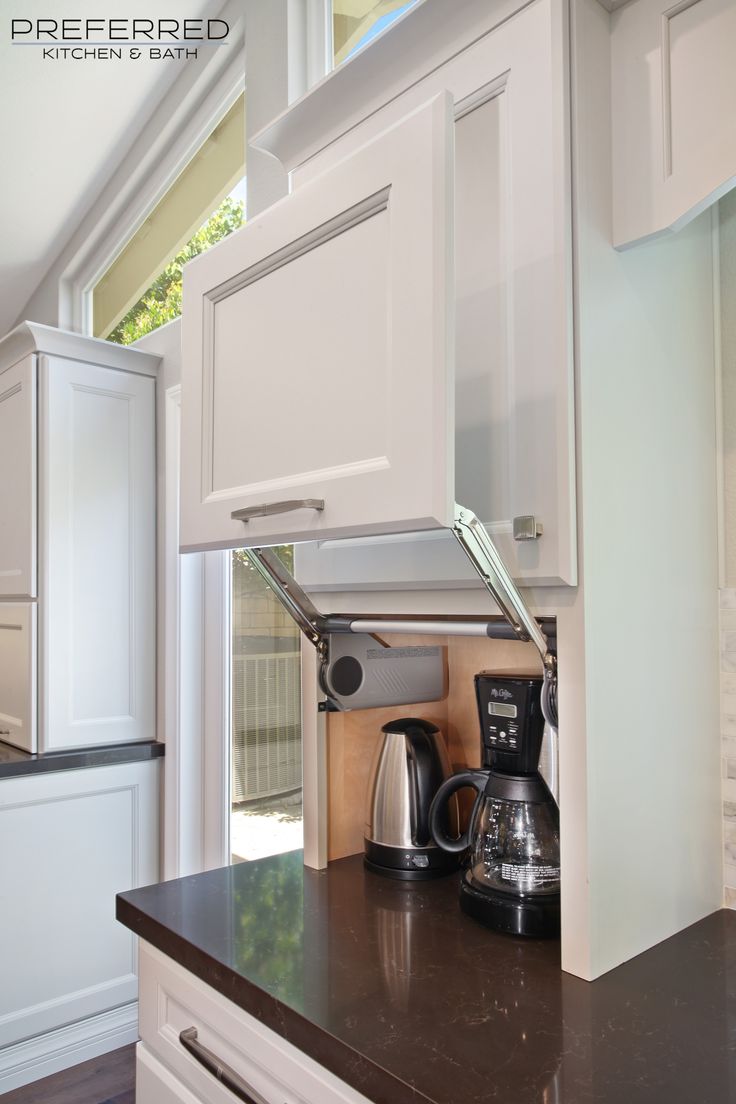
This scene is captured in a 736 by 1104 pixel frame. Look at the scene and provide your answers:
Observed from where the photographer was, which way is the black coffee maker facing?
facing the viewer and to the left of the viewer

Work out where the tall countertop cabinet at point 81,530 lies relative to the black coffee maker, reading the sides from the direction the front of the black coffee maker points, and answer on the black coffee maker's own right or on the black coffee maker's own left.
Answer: on the black coffee maker's own right

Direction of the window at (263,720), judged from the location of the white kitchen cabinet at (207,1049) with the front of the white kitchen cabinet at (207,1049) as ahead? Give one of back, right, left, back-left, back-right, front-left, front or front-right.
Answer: back-right

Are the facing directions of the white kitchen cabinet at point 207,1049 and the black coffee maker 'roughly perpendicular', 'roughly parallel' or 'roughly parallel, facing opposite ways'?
roughly parallel

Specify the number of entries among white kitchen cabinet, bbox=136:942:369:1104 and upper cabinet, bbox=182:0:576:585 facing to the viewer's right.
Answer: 0

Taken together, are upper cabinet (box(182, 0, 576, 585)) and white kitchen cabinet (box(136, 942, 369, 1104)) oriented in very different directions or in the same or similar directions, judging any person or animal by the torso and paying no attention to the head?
same or similar directions

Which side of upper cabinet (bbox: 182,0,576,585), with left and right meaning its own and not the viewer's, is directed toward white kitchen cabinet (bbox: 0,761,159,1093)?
right

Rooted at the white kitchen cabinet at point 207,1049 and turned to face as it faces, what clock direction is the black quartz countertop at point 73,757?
The black quartz countertop is roughly at 4 o'clock from the white kitchen cabinet.
